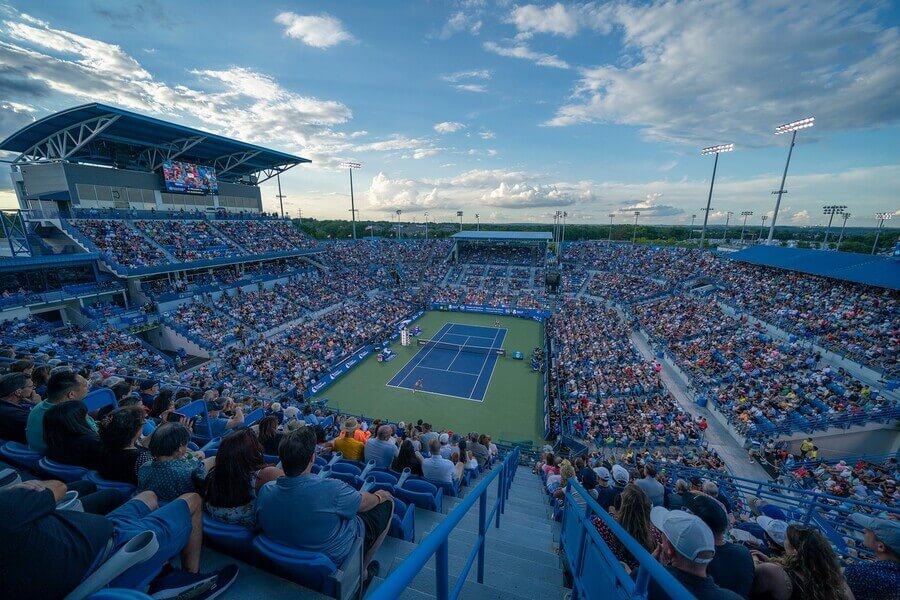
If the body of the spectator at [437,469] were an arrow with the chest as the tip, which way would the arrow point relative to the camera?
away from the camera

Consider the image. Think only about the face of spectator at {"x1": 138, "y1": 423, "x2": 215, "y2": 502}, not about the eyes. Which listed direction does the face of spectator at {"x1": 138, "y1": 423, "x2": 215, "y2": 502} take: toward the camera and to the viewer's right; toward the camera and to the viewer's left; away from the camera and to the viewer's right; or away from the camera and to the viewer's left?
away from the camera and to the viewer's right

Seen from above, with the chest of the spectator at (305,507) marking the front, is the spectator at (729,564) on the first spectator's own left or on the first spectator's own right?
on the first spectator's own right

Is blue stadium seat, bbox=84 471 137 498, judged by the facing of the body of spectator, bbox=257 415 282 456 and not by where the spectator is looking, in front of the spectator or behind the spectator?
behind

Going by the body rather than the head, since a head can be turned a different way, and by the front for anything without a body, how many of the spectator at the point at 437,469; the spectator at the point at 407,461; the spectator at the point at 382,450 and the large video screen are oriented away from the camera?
3

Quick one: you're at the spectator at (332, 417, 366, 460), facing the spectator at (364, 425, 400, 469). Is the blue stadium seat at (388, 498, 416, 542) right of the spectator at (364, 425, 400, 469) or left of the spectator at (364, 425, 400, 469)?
right

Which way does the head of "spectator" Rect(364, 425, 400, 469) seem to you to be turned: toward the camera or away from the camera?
away from the camera

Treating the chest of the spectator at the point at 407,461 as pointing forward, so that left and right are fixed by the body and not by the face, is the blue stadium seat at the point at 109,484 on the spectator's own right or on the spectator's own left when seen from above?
on the spectator's own left

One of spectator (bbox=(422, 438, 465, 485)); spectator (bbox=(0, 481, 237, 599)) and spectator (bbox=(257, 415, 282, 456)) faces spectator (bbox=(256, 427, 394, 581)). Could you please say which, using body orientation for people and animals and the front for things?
spectator (bbox=(0, 481, 237, 599))

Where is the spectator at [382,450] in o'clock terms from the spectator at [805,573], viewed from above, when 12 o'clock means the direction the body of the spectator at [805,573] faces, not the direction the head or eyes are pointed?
the spectator at [382,450] is roughly at 10 o'clock from the spectator at [805,573].

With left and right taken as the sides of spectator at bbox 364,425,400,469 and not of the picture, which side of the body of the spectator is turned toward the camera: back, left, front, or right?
back

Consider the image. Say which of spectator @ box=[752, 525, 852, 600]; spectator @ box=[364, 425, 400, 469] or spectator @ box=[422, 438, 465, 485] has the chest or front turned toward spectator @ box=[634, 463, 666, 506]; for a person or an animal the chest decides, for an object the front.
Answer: spectator @ box=[752, 525, 852, 600]
